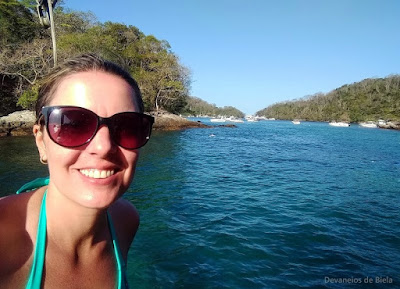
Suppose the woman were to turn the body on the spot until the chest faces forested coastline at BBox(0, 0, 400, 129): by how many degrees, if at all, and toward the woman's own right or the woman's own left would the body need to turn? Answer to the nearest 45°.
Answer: approximately 135° to the woman's own left

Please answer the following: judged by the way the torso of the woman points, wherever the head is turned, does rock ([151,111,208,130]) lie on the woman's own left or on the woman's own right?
on the woman's own left

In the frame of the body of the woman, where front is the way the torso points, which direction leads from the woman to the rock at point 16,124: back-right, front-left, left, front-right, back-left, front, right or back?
back-left

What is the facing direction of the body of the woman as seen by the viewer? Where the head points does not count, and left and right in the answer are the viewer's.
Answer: facing the viewer and to the right of the viewer
